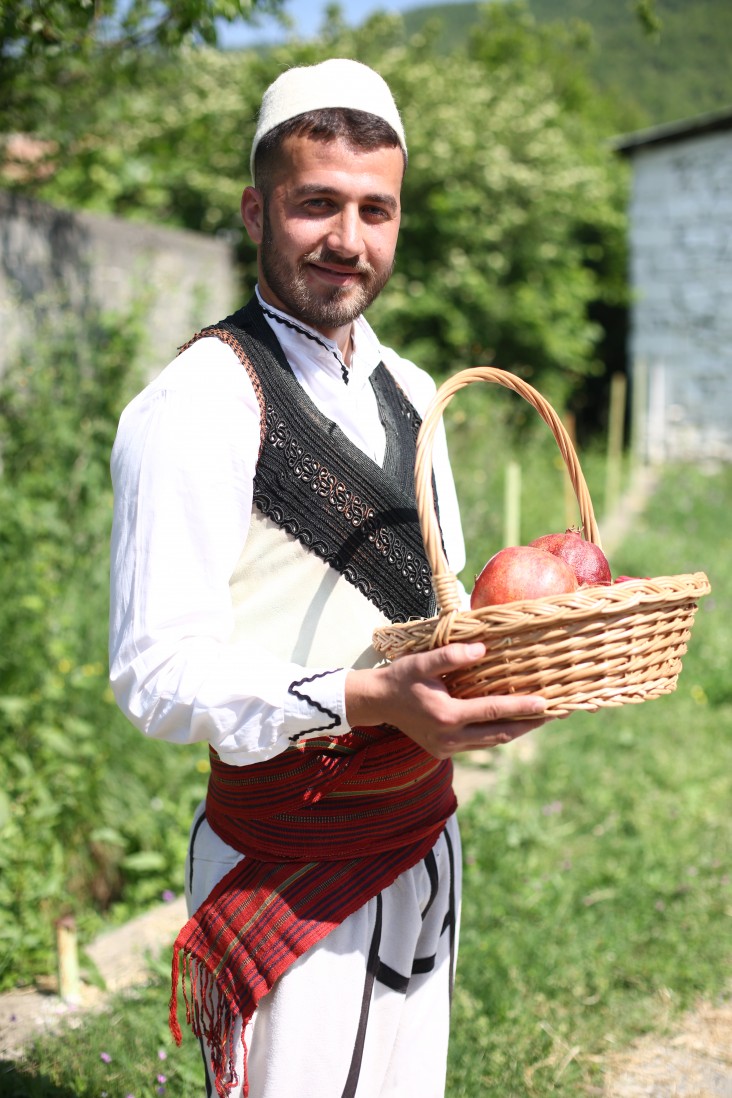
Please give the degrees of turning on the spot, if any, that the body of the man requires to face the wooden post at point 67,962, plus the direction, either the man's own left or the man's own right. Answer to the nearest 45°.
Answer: approximately 180°

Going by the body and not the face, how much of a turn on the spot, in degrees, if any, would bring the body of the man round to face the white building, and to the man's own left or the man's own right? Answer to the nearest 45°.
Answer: approximately 135° to the man's own left

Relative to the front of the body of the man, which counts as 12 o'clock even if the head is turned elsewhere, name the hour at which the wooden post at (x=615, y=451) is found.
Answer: The wooden post is roughly at 8 o'clock from the man.

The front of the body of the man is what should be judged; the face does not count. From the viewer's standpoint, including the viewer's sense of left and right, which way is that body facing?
facing the viewer and to the right of the viewer
